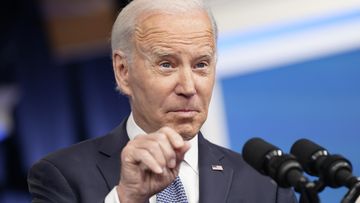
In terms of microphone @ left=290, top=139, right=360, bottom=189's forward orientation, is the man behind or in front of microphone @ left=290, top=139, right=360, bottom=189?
in front

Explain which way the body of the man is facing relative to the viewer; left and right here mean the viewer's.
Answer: facing the viewer

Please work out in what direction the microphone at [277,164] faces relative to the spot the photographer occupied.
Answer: facing away from the viewer and to the left of the viewer

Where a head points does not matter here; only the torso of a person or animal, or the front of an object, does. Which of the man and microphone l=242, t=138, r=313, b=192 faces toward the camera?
the man

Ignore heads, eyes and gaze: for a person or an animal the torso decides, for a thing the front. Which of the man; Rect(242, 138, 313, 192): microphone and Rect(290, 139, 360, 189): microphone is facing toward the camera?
the man

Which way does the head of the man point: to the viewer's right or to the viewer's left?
to the viewer's right

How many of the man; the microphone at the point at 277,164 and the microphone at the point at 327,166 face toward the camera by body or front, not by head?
1

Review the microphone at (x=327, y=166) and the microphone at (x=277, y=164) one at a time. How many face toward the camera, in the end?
0

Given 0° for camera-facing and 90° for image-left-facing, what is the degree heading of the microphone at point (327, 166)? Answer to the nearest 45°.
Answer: approximately 135°

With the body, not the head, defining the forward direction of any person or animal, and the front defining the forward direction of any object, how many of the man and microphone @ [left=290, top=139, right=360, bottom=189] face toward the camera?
1
